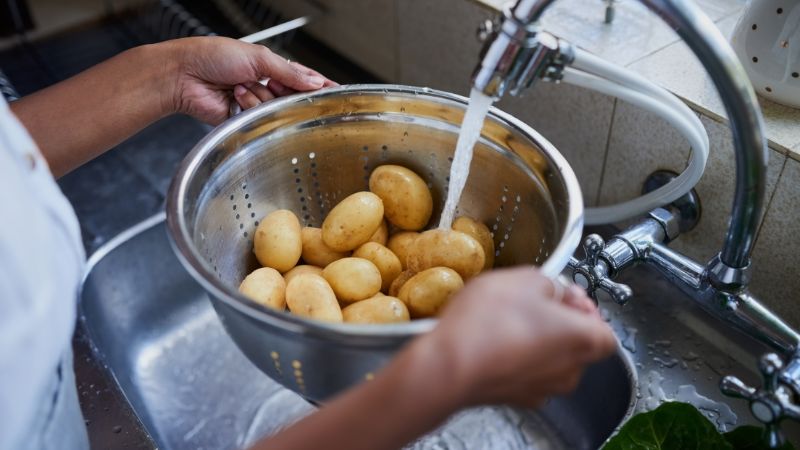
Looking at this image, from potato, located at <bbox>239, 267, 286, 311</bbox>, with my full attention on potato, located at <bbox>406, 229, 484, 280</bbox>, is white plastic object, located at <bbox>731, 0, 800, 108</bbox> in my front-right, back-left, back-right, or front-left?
front-left

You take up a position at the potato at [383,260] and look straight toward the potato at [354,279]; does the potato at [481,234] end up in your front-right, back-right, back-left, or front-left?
back-left
